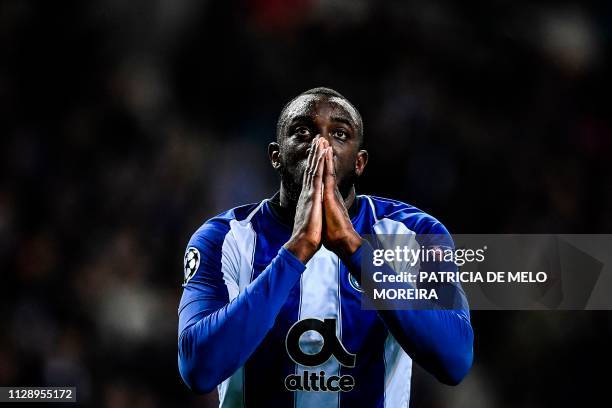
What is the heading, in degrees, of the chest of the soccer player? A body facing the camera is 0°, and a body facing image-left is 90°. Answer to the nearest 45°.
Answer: approximately 0°
